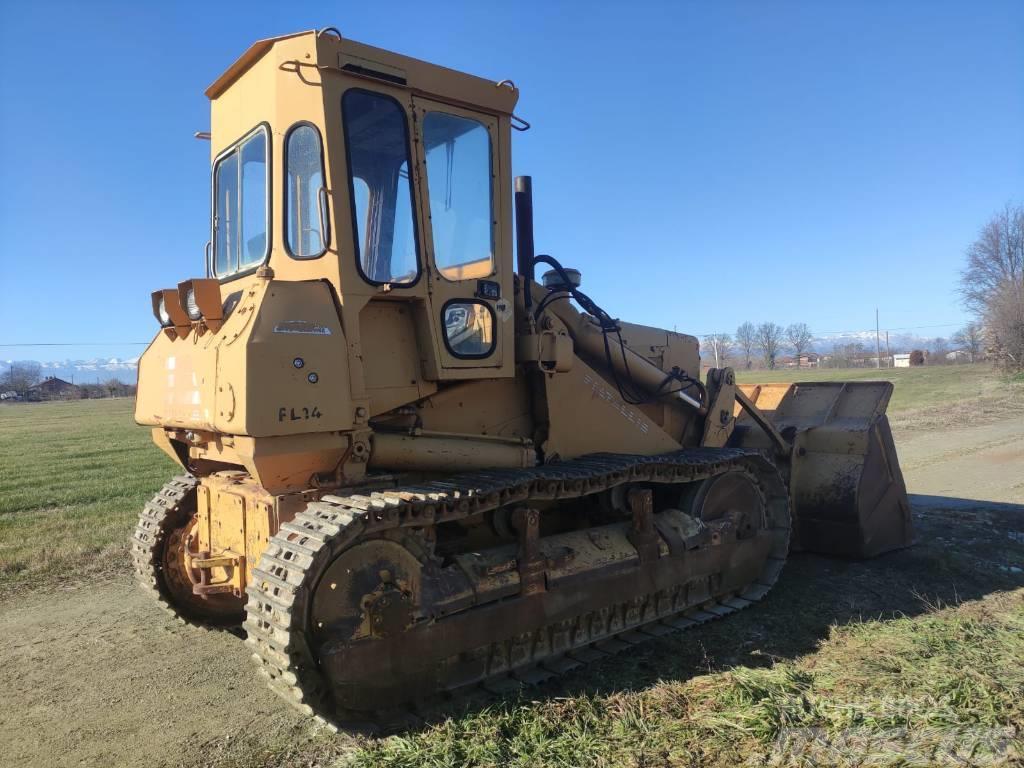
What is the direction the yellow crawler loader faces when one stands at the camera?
facing away from the viewer and to the right of the viewer

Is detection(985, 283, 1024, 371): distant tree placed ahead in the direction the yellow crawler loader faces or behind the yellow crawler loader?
ahead
